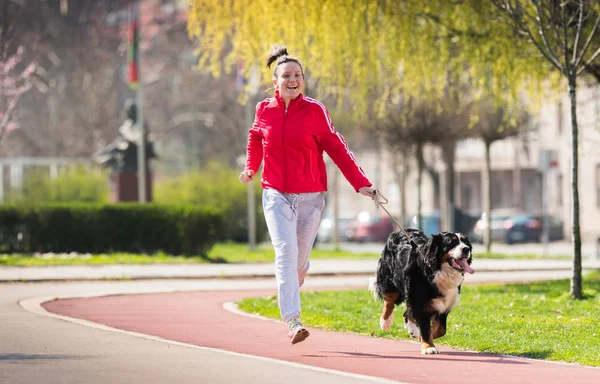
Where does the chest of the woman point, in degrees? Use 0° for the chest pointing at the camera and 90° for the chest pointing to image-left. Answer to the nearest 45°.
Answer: approximately 0°

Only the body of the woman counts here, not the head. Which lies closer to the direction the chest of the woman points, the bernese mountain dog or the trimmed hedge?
the bernese mountain dog

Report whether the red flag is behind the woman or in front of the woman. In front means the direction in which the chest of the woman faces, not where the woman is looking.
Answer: behind

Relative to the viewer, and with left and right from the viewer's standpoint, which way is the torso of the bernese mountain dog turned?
facing the viewer and to the right of the viewer

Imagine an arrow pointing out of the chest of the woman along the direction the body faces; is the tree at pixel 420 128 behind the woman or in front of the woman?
behind

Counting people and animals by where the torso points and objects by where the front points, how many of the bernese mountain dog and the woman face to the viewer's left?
0

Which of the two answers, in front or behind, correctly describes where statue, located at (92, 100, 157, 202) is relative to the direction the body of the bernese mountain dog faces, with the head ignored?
behind

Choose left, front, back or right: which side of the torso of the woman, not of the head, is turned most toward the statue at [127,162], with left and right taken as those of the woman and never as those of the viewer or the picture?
back

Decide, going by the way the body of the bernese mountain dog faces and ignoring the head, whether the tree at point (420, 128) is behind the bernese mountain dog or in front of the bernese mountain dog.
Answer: behind

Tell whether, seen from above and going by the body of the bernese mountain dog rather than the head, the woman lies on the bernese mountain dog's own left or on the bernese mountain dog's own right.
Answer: on the bernese mountain dog's own right
